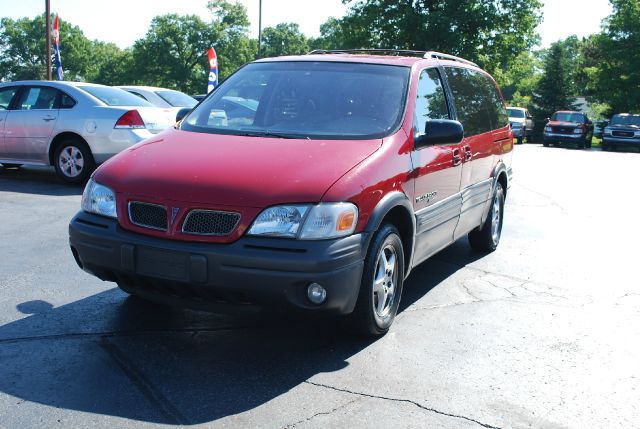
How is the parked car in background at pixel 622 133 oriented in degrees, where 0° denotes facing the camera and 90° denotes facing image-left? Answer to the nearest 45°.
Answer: approximately 0°

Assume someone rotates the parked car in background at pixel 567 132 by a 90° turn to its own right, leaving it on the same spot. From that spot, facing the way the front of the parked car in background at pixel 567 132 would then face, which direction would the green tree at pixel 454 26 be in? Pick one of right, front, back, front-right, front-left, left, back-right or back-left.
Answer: front-right

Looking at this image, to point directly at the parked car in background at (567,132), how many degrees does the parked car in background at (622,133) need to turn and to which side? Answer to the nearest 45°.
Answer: approximately 90° to its right

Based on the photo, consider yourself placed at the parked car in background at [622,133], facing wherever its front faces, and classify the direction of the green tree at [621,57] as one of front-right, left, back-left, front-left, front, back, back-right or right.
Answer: back

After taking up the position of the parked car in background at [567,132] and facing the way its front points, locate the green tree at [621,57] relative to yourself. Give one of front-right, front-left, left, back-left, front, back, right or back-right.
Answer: back

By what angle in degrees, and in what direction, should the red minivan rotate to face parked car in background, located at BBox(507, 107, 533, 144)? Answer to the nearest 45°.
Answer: approximately 135° to its right

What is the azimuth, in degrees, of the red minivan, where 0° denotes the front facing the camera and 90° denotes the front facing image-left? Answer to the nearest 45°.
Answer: approximately 45°

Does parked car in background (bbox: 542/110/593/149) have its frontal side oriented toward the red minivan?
yes

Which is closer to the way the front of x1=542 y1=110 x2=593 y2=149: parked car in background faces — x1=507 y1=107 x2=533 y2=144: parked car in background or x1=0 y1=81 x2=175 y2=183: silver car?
the silver car

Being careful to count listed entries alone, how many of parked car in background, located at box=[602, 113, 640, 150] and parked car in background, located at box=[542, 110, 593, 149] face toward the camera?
2

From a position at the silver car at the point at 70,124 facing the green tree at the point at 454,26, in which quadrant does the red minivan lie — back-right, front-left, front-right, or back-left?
back-right
